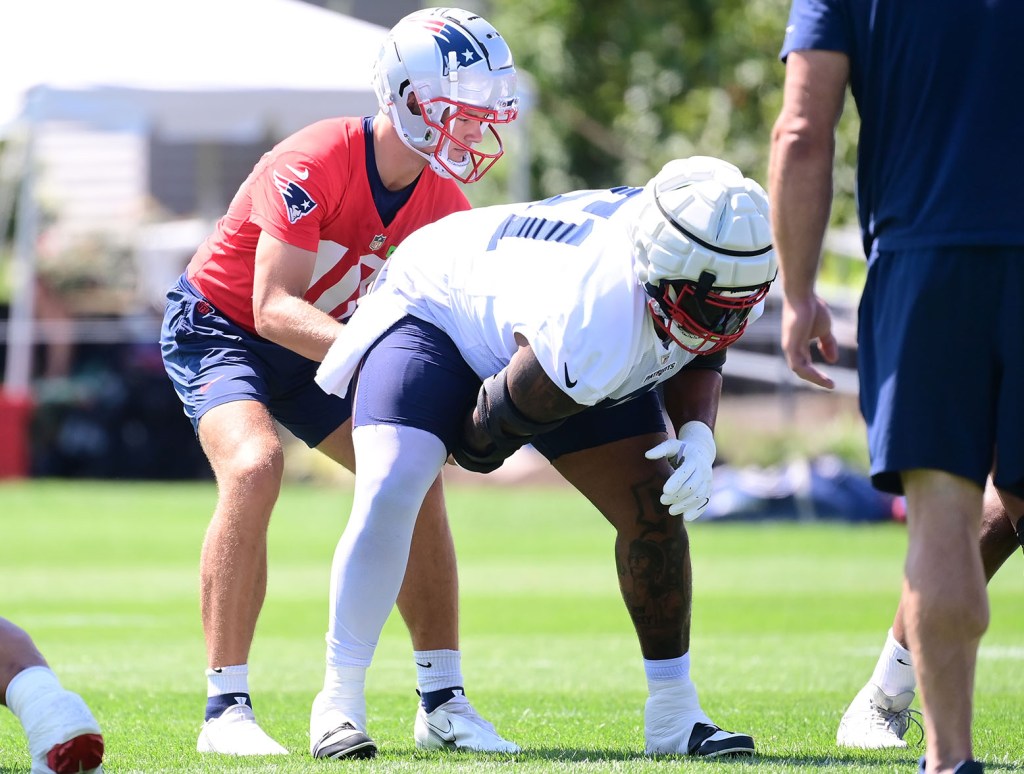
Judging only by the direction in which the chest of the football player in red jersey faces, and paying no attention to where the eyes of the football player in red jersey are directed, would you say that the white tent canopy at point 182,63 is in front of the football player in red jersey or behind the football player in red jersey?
behind

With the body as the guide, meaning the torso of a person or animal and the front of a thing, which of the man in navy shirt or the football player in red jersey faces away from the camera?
the man in navy shirt

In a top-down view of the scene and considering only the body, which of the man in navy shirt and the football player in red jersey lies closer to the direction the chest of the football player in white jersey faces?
the man in navy shirt

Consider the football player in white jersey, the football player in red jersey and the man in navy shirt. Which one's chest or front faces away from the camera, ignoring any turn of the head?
the man in navy shirt

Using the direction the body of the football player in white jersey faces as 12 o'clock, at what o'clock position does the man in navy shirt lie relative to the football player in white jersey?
The man in navy shirt is roughly at 12 o'clock from the football player in white jersey.

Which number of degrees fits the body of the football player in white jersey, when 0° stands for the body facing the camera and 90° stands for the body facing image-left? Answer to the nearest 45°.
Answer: approximately 315°

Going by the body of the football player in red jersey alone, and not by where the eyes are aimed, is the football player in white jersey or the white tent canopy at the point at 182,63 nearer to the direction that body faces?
the football player in white jersey

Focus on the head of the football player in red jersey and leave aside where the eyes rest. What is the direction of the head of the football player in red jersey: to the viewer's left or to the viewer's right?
to the viewer's right

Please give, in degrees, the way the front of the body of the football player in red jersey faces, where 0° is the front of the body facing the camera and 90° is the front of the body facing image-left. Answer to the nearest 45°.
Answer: approximately 315°

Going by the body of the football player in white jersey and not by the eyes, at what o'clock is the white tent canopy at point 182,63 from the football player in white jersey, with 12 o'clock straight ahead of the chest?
The white tent canopy is roughly at 7 o'clock from the football player in white jersey.

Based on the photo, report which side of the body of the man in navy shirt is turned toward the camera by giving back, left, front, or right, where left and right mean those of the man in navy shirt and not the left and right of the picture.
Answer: back
